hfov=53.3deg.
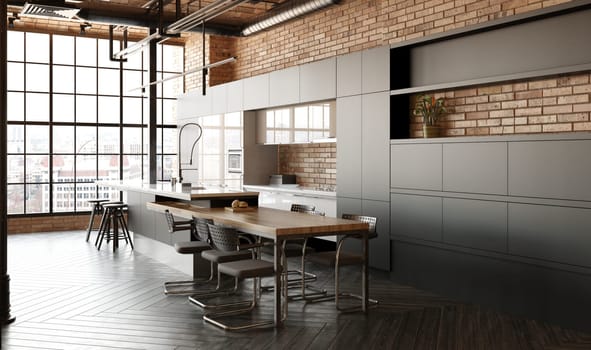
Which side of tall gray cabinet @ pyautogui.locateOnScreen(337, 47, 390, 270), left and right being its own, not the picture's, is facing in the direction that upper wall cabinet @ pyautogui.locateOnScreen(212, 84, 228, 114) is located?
right

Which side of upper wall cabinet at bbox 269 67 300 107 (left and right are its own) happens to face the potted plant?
left

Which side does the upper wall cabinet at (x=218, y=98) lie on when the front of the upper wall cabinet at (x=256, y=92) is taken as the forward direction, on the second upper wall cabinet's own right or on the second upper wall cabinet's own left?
on the second upper wall cabinet's own right

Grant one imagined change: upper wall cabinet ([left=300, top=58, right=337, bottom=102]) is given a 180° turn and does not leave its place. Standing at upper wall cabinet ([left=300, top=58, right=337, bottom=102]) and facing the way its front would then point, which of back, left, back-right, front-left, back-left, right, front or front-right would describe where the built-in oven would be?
left

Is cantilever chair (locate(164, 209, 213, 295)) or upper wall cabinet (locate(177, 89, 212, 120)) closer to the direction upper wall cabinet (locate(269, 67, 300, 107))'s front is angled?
the cantilever chair

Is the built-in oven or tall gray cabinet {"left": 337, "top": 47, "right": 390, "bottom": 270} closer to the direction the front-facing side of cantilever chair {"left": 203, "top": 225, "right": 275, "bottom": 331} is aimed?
the tall gray cabinet

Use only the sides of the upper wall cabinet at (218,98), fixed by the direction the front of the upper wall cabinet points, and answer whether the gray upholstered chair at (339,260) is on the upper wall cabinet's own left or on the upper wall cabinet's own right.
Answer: on the upper wall cabinet's own left

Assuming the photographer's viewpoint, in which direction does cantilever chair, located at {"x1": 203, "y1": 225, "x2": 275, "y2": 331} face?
facing away from the viewer and to the right of the viewer

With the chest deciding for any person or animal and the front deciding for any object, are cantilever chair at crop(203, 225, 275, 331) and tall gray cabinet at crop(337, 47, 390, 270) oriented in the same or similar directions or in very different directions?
very different directions

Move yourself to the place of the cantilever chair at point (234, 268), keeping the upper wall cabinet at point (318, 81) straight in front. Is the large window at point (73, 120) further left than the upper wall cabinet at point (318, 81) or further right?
left

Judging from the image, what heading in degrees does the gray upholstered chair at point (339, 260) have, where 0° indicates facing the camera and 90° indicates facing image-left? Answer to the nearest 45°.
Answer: approximately 45°

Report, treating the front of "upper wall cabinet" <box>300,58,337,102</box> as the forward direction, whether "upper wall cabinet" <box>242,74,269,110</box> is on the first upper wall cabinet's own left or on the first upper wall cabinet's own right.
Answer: on the first upper wall cabinet's own right

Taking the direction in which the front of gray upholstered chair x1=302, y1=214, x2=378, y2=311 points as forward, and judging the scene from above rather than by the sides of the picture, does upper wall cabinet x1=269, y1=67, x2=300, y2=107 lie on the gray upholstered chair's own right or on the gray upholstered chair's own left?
on the gray upholstered chair's own right

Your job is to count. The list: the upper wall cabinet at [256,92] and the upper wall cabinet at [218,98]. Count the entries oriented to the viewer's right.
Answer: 0

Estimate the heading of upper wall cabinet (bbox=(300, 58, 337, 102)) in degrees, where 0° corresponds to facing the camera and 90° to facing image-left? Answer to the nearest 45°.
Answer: approximately 45°
